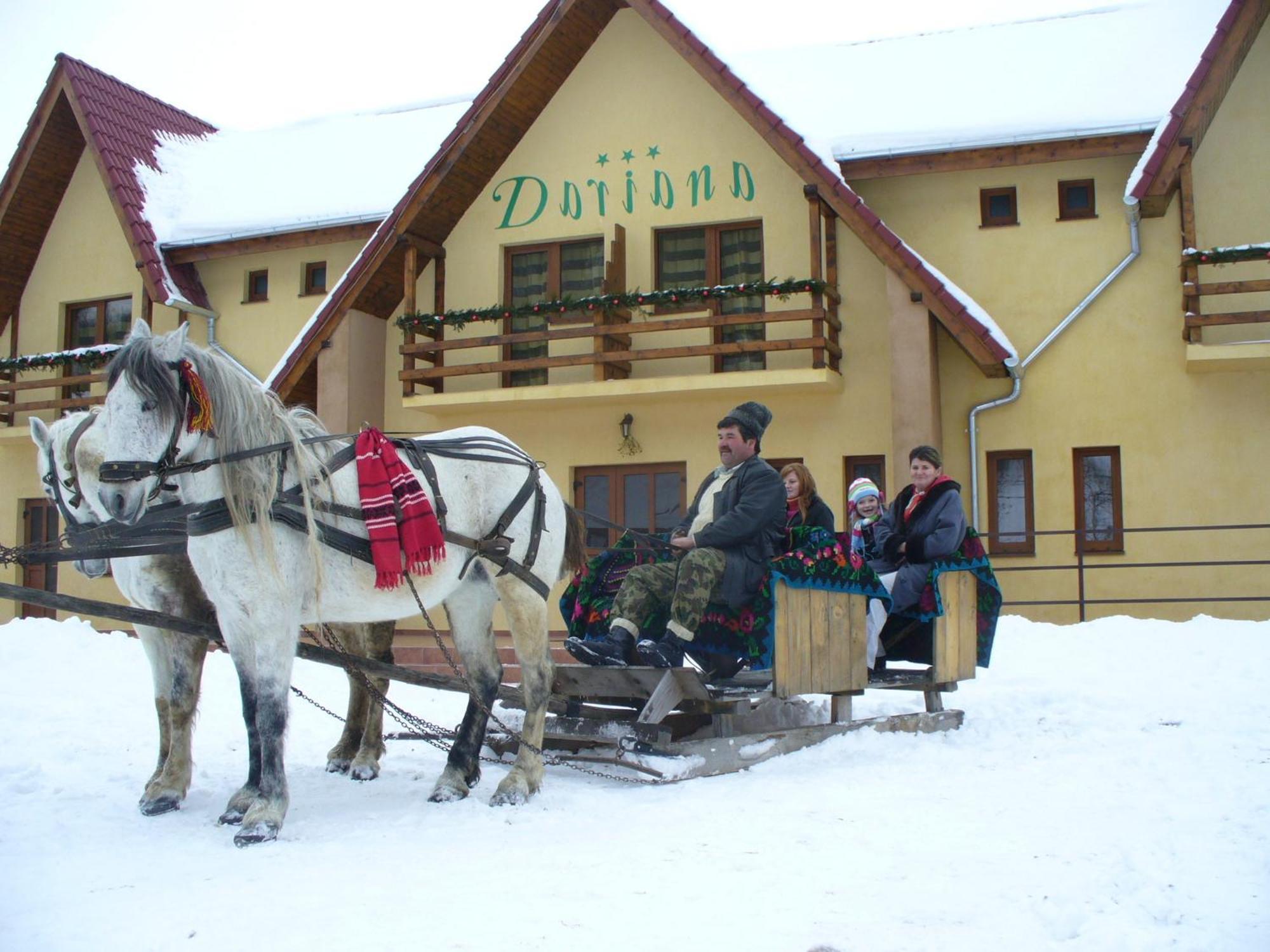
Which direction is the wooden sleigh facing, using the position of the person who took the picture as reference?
facing to the left of the viewer

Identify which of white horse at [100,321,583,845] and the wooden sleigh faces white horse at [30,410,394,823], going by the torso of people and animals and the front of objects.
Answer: the wooden sleigh

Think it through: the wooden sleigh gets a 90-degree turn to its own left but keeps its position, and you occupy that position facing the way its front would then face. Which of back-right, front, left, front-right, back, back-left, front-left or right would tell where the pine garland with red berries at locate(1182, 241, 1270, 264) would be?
back-left

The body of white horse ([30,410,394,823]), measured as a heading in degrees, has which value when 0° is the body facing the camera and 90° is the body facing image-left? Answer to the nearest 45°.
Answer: approximately 45°

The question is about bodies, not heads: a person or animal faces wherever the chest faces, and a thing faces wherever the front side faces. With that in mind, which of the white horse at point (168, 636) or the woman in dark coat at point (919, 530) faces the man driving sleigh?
the woman in dark coat

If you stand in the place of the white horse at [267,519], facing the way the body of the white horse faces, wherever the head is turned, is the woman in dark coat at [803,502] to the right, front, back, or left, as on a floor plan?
back

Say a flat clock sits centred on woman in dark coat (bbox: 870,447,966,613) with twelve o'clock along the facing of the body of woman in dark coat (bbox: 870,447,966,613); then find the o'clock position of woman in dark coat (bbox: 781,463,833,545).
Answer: woman in dark coat (bbox: 781,463,833,545) is roughly at 2 o'clock from woman in dark coat (bbox: 870,447,966,613).

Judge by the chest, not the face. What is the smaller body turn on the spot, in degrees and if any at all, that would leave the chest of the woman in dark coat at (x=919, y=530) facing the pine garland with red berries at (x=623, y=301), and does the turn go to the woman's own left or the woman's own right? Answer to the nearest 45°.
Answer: approximately 90° to the woman's own right

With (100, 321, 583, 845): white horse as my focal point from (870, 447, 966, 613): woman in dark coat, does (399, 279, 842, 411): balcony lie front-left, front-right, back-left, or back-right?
back-right
